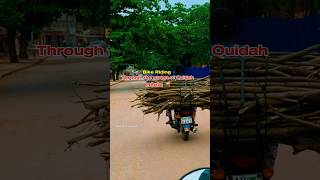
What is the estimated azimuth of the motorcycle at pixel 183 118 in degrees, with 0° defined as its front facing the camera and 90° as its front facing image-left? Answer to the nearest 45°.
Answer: approximately 180°
